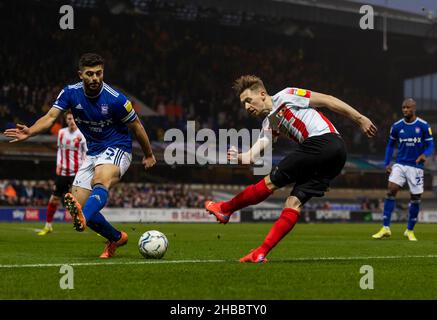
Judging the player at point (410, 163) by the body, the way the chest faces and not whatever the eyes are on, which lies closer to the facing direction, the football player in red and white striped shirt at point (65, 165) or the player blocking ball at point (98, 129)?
the player blocking ball

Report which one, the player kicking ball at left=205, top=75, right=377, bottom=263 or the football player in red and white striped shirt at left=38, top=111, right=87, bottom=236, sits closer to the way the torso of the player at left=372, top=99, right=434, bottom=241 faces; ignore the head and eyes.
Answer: the player kicking ball

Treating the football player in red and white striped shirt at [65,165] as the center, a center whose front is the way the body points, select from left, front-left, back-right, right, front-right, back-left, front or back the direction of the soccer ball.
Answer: front

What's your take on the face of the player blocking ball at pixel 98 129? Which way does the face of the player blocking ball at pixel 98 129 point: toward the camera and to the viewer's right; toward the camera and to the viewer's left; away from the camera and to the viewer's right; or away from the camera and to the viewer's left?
toward the camera and to the viewer's right

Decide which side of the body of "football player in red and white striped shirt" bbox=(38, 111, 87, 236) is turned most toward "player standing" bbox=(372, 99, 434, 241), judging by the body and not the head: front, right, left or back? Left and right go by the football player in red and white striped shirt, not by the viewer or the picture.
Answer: left

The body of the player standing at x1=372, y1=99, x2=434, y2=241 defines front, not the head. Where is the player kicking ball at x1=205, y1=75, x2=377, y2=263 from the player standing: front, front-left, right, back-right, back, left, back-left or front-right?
front

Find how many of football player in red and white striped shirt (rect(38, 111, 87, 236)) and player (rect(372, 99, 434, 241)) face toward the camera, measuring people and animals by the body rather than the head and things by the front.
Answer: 2

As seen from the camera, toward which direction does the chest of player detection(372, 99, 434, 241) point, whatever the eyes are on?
toward the camera

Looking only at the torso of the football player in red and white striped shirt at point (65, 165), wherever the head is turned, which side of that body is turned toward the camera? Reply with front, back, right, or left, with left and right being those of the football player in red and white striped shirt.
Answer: front

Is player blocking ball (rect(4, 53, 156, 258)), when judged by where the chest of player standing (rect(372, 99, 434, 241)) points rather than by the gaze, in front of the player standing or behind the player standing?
in front

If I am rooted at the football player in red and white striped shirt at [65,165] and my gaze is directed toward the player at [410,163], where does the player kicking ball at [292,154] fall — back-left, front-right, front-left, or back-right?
front-right
